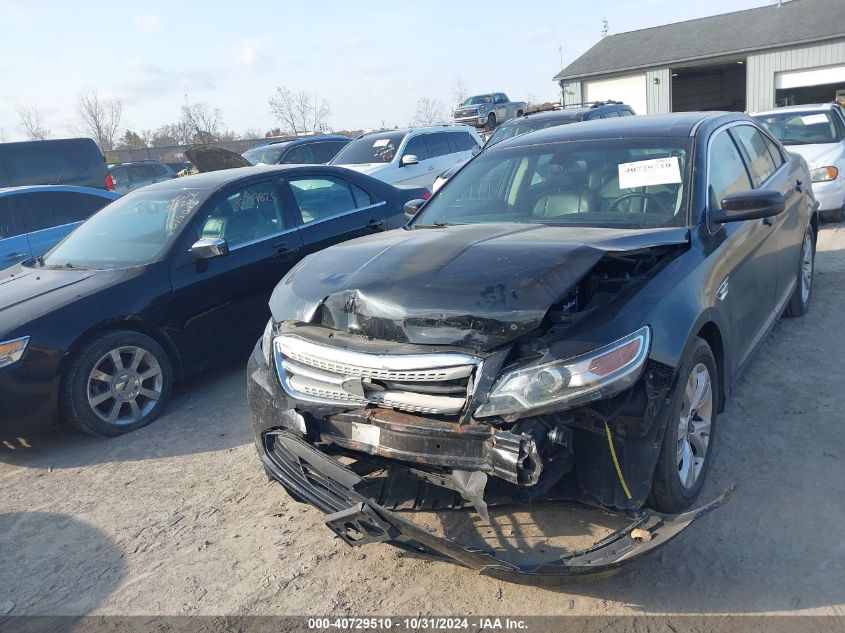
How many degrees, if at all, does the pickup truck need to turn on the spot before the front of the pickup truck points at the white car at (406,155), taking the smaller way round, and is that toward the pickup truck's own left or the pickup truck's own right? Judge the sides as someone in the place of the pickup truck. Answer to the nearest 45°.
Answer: approximately 45° to the pickup truck's own left

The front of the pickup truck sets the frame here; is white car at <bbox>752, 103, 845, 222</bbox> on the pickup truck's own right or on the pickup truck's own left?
on the pickup truck's own left

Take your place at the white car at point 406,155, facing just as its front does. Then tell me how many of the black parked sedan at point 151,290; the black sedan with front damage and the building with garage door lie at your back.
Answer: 1

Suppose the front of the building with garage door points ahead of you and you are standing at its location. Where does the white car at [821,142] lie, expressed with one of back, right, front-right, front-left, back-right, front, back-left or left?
front-left

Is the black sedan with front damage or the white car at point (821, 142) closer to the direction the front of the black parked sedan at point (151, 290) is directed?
the black sedan with front damage

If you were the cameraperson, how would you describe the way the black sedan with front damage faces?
facing the viewer and to the left of the viewer

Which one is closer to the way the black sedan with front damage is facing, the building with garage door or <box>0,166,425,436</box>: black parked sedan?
the black parked sedan

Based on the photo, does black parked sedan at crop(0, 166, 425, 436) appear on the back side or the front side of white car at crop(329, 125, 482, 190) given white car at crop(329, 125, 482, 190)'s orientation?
on the front side

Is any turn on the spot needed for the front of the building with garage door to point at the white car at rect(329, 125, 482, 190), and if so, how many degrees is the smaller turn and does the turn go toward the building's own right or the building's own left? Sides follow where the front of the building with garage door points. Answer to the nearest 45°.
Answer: approximately 45° to the building's own left

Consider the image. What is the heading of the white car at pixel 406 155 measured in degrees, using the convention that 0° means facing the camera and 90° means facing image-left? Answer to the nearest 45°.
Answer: approximately 45°

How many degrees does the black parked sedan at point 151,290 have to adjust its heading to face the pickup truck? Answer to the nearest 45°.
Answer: approximately 180°

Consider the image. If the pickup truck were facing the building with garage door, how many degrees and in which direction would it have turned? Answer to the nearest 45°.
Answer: approximately 135° to its left

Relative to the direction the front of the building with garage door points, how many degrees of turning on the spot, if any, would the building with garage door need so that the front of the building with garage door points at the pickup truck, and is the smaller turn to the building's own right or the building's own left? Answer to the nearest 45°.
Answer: approximately 45° to the building's own right

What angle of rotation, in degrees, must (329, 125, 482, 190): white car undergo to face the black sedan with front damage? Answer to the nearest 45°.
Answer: approximately 45° to its left
